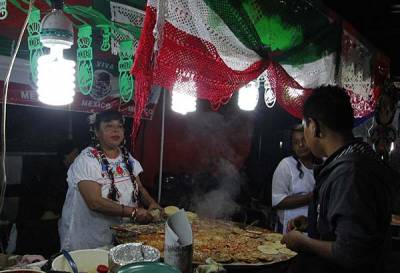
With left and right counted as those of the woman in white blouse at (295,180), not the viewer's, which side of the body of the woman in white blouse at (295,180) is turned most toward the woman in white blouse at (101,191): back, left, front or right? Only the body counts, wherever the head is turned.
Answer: right

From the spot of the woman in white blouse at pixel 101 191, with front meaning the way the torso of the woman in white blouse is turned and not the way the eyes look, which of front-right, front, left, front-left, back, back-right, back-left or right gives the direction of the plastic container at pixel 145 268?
front-right

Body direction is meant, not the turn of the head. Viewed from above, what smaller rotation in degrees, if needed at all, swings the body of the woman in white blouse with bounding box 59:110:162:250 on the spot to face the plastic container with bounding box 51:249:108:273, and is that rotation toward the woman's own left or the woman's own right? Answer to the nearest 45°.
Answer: approximately 45° to the woman's own right

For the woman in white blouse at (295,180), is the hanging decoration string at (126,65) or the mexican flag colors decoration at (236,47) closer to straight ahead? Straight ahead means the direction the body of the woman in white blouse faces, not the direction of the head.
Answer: the mexican flag colors decoration

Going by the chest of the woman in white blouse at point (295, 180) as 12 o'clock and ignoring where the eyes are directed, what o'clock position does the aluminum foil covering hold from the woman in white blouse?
The aluminum foil covering is roughly at 2 o'clock from the woman in white blouse.

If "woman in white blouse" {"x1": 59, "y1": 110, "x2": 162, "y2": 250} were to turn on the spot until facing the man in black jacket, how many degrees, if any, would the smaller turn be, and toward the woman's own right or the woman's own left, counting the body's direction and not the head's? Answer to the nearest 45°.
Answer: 0° — they already face them

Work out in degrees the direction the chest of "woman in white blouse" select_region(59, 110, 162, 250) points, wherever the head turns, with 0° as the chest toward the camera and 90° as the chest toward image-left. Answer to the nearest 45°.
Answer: approximately 315°
